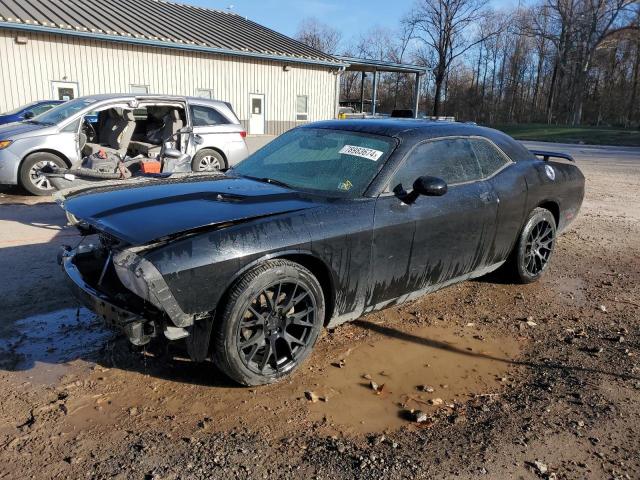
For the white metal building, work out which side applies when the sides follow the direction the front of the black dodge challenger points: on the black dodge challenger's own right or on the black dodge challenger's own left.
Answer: on the black dodge challenger's own right

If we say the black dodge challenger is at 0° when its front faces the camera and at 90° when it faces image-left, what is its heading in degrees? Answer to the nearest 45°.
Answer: approximately 45°
